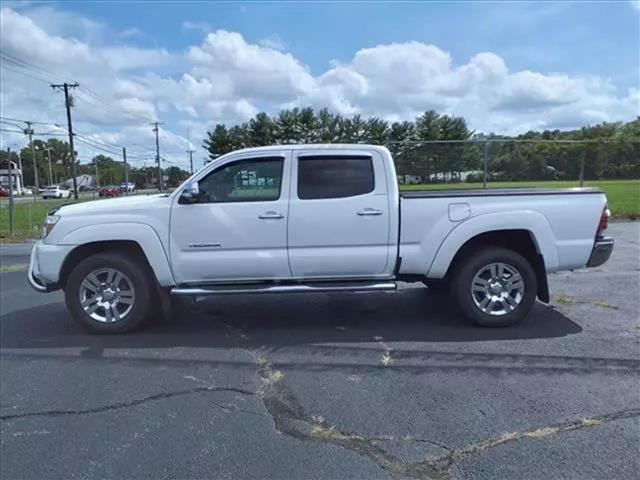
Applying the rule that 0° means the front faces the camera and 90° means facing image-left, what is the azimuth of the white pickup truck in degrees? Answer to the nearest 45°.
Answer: approximately 90°

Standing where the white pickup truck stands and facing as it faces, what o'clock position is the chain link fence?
The chain link fence is roughly at 4 o'clock from the white pickup truck.
